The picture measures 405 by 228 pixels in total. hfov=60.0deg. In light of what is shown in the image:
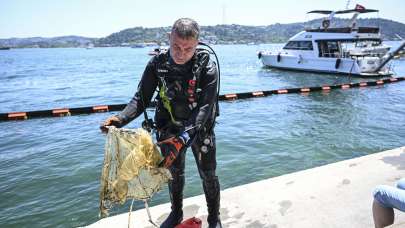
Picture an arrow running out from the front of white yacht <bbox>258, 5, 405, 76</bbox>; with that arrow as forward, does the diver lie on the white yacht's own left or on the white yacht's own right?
on the white yacht's own left

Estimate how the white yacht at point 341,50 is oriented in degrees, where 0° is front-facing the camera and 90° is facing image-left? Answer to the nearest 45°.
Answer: approximately 135°
